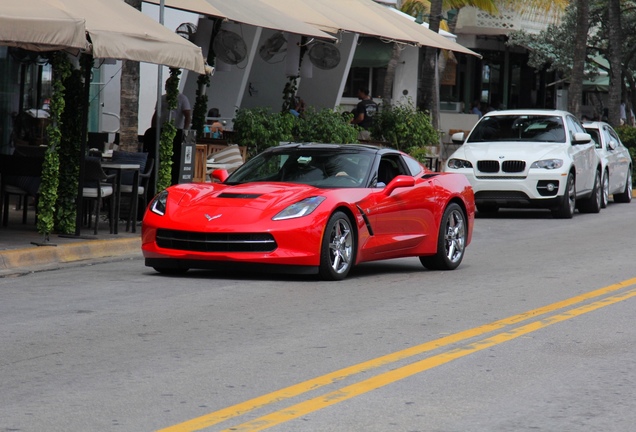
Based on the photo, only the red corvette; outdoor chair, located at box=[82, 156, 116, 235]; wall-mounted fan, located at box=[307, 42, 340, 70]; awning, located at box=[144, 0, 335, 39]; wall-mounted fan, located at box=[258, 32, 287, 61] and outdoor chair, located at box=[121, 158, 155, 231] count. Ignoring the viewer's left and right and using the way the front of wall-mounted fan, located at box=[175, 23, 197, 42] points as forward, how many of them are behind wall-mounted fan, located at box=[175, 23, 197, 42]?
2

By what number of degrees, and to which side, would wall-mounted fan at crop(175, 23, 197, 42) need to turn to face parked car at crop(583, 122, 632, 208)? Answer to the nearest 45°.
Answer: approximately 135° to its left

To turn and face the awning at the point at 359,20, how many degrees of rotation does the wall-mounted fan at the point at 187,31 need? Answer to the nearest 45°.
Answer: approximately 90° to its left

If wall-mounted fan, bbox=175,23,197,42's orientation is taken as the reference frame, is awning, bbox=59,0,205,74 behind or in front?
in front

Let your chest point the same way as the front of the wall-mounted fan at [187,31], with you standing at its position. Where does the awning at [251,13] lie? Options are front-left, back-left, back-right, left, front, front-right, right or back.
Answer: front-left

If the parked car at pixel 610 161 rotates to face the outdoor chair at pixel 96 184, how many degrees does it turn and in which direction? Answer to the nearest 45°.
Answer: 0° — it already faces it

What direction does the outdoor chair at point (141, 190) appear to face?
to the viewer's left

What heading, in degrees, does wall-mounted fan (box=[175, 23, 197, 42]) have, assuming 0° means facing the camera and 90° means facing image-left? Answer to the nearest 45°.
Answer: approximately 45°

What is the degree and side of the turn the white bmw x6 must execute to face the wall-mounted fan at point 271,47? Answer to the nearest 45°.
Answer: approximately 90° to its right

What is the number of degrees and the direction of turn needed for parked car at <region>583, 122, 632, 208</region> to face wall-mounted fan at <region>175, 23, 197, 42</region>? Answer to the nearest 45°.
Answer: approximately 45° to its right
